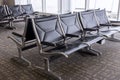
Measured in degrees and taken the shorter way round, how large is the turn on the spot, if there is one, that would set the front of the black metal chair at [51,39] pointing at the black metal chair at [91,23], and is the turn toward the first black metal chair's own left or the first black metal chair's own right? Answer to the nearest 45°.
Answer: approximately 90° to the first black metal chair's own left

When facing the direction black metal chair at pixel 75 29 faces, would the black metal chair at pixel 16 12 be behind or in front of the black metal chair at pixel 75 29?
behind

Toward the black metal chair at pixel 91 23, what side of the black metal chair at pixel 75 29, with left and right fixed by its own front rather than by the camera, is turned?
left

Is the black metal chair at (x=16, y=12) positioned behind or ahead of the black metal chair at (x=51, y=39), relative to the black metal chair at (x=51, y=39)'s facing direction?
behind
